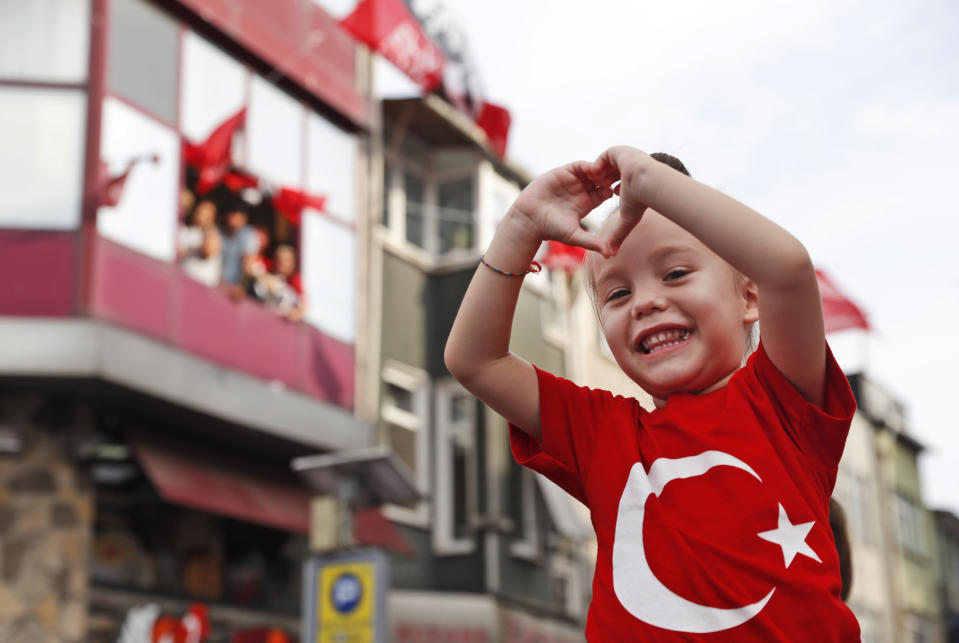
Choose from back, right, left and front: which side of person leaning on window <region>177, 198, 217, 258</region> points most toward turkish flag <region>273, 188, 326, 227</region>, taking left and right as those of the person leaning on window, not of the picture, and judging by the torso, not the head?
left

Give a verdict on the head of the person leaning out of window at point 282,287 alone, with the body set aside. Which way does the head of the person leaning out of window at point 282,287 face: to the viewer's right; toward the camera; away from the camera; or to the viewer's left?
toward the camera

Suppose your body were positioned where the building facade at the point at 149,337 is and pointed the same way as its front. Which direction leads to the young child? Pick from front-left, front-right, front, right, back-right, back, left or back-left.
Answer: front-right

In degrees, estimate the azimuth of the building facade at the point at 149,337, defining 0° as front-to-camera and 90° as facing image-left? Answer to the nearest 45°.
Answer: approximately 315°

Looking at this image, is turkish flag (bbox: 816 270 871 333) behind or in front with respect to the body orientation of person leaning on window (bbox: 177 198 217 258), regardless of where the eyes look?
in front

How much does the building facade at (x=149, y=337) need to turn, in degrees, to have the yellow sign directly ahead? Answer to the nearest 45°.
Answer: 0° — it already faces it

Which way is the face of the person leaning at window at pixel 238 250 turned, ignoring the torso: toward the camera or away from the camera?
toward the camera

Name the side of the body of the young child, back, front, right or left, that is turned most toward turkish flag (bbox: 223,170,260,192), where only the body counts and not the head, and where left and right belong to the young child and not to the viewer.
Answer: back

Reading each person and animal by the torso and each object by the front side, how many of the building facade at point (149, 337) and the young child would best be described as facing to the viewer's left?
0

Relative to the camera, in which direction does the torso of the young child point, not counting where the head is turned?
toward the camera
